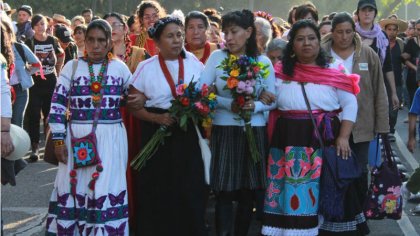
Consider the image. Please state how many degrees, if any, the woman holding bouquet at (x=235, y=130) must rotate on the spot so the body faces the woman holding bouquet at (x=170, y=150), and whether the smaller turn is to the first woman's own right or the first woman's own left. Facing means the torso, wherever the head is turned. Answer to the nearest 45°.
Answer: approximately 90° to the first woman's own right

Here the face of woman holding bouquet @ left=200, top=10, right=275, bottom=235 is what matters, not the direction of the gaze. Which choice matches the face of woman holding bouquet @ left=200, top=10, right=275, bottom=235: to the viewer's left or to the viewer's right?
to the viewer's left

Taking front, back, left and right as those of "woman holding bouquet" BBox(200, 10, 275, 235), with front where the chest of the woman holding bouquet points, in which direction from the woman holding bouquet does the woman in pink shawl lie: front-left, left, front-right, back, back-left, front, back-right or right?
left

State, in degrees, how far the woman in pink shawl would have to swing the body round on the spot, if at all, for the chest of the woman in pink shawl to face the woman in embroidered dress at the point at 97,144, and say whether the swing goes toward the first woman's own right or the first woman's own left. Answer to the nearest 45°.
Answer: approximately 90° to the first woman's own right

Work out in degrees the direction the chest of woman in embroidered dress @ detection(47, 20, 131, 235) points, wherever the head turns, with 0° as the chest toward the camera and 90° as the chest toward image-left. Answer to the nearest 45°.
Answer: approximately 0°

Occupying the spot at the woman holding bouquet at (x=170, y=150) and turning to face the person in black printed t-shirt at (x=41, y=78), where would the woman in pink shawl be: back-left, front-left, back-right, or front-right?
back-right

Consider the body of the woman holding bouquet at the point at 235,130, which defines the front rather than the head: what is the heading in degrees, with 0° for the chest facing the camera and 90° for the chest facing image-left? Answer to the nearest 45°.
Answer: approximately 0°

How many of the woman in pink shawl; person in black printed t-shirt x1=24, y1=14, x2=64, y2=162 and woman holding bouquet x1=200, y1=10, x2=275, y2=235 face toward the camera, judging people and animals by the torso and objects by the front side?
3
